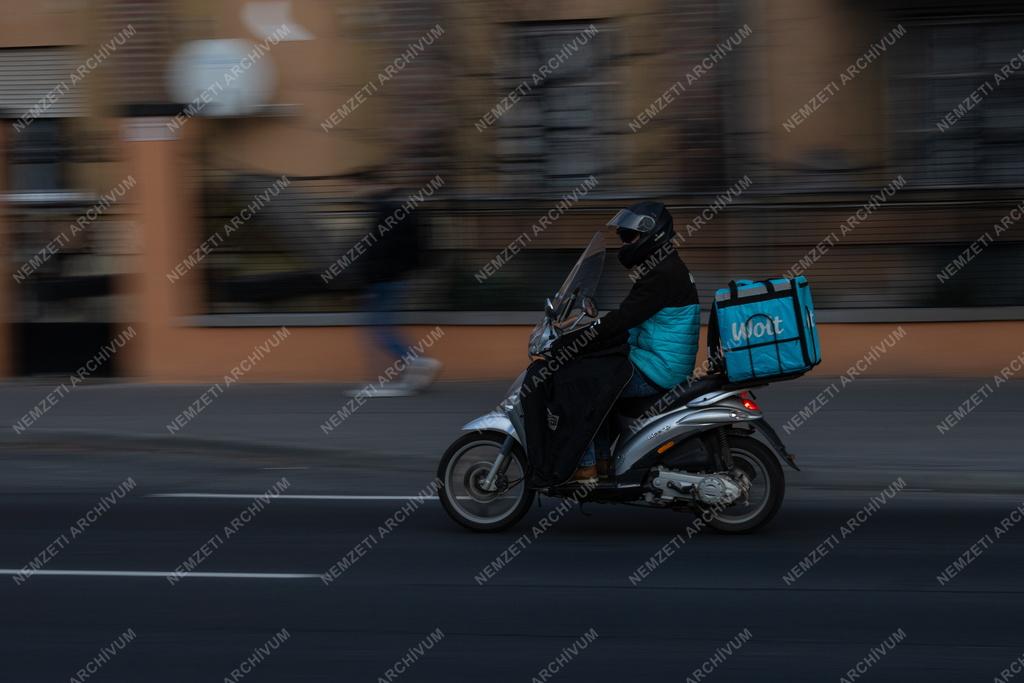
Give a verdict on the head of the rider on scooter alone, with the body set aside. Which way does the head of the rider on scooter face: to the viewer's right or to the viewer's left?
to the viewer's left

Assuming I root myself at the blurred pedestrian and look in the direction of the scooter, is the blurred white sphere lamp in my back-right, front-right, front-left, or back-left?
back-right

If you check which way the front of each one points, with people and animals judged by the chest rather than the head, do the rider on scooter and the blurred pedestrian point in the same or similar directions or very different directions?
same or similar directions

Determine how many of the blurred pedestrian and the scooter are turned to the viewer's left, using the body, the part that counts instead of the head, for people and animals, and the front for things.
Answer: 2

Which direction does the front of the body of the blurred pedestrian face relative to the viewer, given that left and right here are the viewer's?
facing to the left of the viewer

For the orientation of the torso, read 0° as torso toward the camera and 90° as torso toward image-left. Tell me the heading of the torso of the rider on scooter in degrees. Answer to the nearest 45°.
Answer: approximately 90°

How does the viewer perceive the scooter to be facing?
facing to the left of the viewer

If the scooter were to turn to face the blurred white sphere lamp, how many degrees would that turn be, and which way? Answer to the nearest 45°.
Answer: approximately 45° to its right

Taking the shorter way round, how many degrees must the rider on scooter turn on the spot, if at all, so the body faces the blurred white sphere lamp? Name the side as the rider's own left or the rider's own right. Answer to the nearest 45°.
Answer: approximately 45° to the rider's own right
